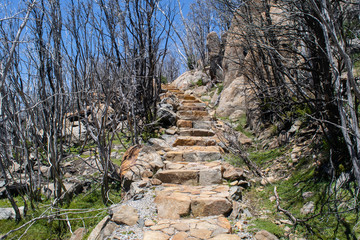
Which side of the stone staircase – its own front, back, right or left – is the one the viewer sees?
front

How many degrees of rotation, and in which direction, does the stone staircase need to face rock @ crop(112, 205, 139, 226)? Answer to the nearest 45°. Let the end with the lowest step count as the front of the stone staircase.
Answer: approximately 45° to its right

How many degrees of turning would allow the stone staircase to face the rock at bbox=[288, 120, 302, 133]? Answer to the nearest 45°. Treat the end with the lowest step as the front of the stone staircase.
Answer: approximately 135° to its left

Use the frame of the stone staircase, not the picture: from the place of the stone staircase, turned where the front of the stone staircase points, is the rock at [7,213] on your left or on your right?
on your right

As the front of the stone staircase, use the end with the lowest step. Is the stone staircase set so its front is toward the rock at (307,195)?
no

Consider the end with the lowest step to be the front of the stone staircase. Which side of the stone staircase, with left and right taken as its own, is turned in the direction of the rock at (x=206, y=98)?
back

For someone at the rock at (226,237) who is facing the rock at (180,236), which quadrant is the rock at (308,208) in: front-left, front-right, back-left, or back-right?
back-right

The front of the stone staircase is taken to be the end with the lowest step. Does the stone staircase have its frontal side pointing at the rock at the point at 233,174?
no

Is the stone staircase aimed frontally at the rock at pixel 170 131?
no

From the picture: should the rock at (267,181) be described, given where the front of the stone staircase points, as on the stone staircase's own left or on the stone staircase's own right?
on the stone staircase's own left

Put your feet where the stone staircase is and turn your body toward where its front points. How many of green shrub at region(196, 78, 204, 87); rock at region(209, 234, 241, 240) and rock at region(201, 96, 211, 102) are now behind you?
2

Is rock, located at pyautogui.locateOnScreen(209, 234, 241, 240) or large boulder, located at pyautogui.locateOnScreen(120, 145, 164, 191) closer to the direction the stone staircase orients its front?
the rock

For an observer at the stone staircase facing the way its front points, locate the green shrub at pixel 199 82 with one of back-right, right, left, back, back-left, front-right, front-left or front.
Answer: back

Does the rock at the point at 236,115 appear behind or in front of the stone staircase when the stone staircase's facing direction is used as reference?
behind
